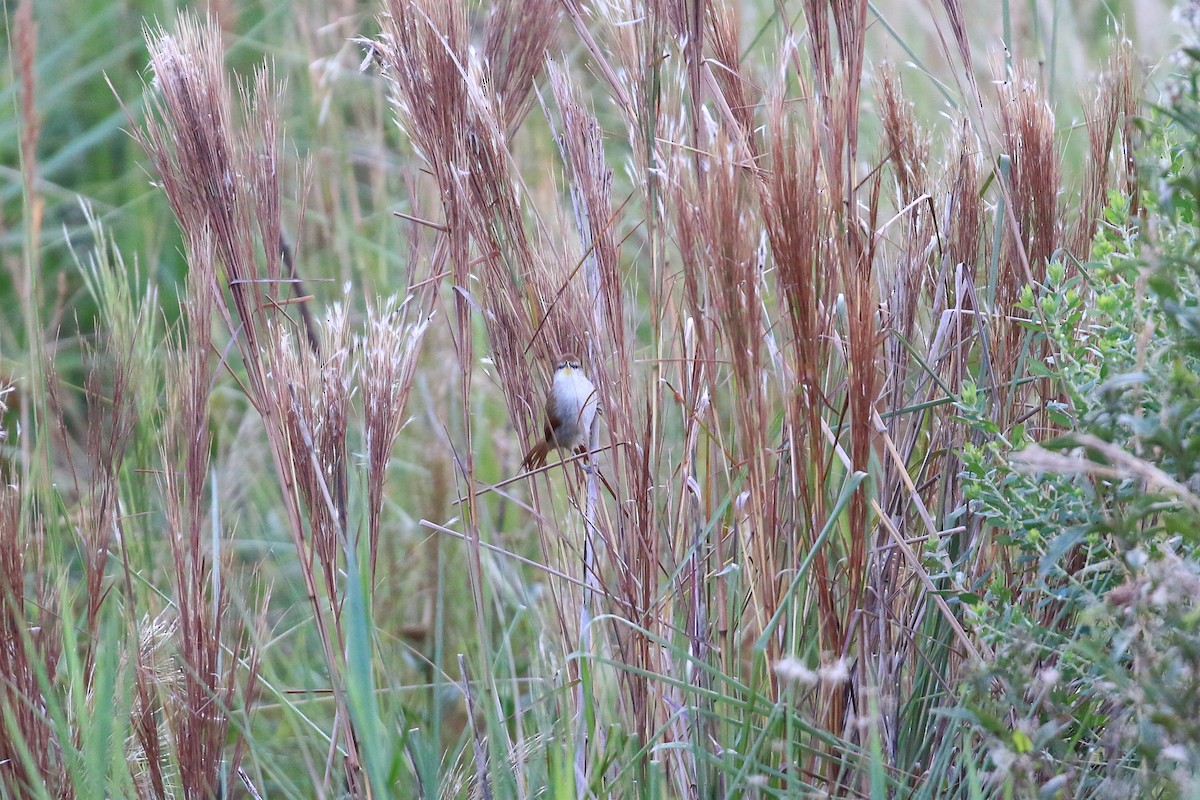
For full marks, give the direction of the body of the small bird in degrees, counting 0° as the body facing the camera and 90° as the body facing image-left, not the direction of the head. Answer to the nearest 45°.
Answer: approximately 0°
